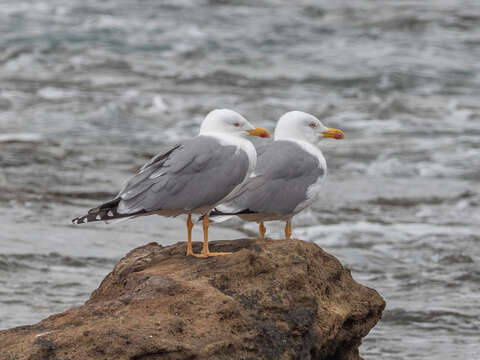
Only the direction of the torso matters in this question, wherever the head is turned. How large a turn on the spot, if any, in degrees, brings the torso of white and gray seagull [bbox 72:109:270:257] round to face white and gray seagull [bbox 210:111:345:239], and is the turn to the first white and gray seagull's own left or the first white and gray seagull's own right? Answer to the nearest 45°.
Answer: approximately 45° to the first white and gray seagull's own left

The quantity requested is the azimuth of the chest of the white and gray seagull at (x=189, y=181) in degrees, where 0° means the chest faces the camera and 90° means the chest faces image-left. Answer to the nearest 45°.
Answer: approximately 270°
